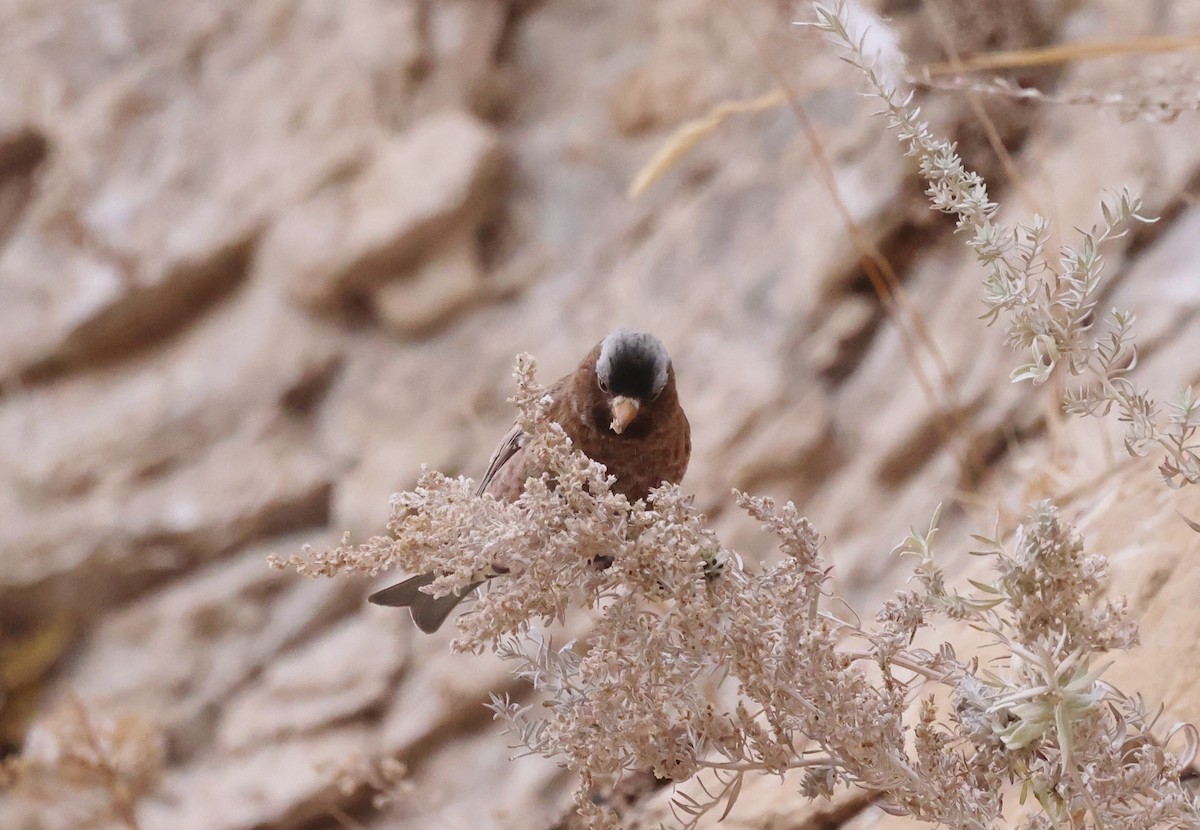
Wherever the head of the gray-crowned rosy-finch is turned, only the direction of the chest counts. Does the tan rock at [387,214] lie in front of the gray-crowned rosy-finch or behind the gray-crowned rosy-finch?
behind

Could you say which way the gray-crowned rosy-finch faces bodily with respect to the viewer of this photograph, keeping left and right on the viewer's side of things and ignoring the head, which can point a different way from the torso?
facing the viewer and to the right of the viewer

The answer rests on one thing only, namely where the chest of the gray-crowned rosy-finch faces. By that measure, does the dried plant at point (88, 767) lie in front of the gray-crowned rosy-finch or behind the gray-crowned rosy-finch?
behind

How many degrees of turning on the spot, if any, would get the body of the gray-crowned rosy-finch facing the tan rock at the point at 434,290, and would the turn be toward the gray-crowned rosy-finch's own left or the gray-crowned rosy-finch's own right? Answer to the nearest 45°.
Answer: approximately 135° to the gray-crowned rosy-finch's own left

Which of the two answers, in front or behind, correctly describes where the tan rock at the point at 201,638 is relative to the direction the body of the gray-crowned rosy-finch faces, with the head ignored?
behind
